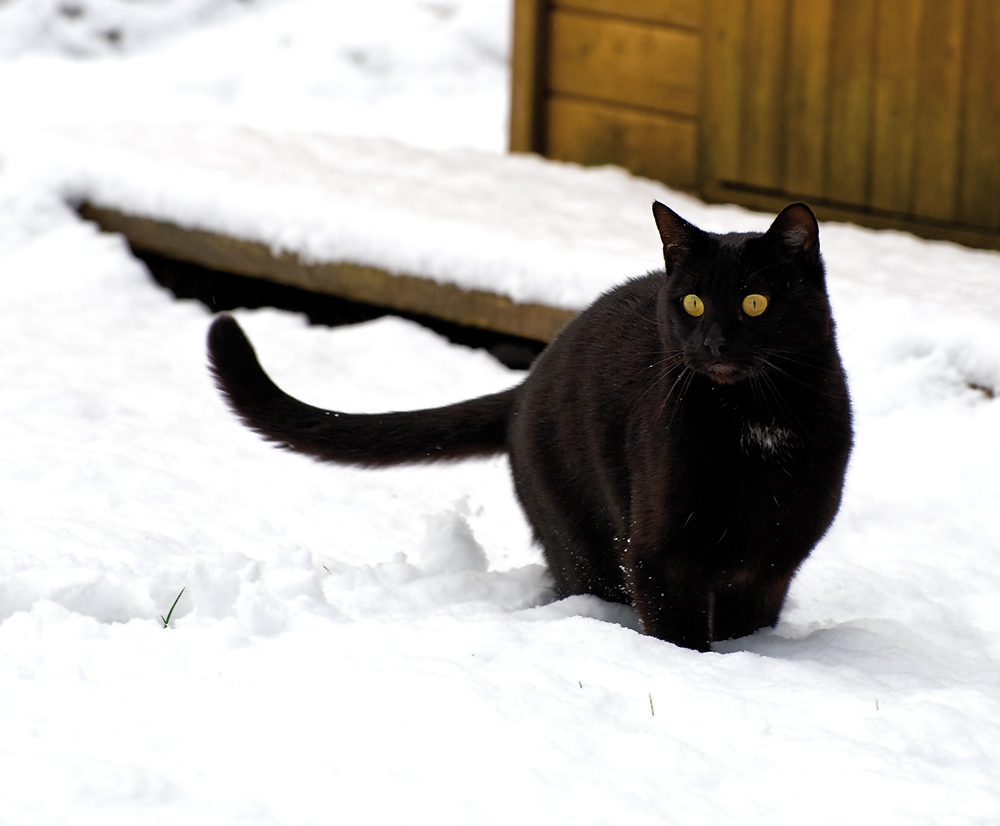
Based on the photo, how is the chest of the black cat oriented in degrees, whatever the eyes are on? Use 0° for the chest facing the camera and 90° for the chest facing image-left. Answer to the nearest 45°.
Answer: approximately 315°

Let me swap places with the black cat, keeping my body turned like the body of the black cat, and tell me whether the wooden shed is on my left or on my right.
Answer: on my left
